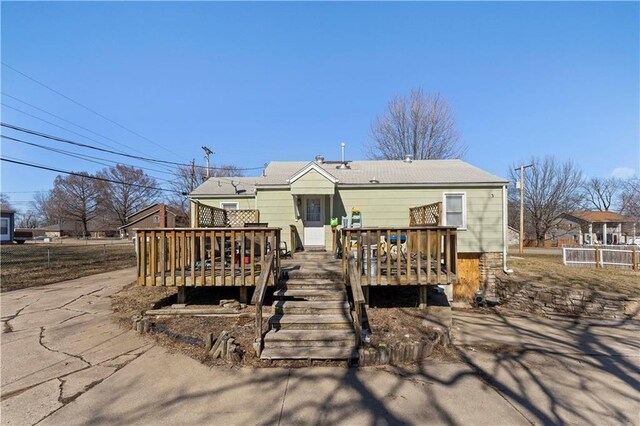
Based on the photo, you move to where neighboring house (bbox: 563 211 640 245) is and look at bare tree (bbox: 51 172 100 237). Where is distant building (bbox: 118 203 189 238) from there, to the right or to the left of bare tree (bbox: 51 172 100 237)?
left

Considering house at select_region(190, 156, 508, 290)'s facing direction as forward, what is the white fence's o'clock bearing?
The white fence is roughly at 8 o'clock from the house.

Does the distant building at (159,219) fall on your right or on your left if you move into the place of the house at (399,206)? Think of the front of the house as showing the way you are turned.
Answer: on your right

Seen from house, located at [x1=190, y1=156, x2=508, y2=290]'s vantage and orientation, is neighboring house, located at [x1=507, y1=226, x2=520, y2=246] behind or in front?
behind

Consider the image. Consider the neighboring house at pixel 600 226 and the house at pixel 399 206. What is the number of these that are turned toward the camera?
2

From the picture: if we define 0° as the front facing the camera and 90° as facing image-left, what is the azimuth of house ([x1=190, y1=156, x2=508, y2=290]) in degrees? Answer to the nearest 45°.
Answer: approximately 0°

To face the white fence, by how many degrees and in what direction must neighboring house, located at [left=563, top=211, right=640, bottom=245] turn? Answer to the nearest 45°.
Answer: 0° — it already faces it

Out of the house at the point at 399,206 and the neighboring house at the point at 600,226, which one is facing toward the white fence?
the neighboring house
